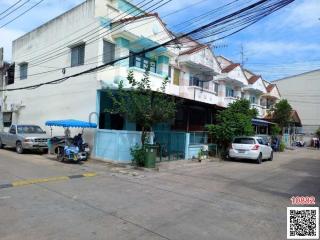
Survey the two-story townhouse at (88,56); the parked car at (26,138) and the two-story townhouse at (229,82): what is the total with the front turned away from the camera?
0

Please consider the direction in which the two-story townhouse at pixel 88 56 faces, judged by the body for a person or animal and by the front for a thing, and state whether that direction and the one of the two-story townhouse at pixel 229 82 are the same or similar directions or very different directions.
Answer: same or similar directions

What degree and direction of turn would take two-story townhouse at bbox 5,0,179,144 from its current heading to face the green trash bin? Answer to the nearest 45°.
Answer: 0° — it already faces it

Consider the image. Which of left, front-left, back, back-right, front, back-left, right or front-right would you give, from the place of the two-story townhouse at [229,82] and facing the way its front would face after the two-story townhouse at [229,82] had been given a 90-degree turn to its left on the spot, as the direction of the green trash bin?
back-right

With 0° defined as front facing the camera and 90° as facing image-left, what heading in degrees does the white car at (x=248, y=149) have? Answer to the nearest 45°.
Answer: approximately 225°

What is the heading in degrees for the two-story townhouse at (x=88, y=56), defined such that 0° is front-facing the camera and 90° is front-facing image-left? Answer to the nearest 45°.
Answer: approximately 315°

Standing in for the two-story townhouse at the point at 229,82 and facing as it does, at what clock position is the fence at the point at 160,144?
The fence is roughly at 2 o'clock from the two-story townhouse.

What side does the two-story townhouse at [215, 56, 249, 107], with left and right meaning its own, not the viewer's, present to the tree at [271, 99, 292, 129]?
left

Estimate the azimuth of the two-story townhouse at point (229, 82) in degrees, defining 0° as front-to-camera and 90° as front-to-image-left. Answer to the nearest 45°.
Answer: approximately 315°

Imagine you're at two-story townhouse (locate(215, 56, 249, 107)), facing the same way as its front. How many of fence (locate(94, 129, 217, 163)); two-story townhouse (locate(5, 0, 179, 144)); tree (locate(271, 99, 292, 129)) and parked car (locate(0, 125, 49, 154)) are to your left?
1
